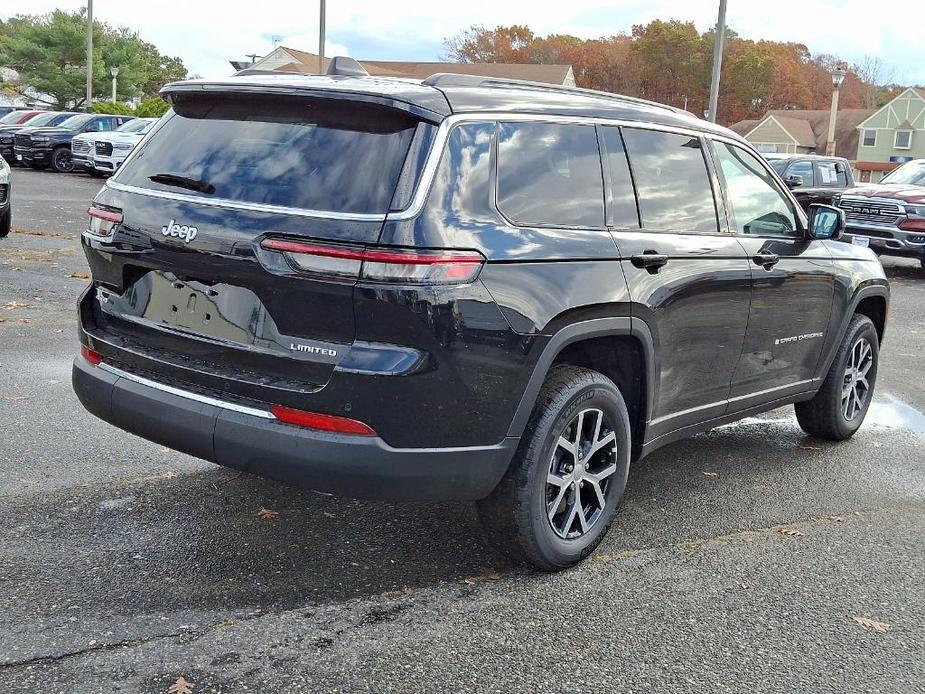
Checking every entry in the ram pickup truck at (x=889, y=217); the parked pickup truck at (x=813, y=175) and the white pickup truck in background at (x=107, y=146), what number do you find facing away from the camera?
0

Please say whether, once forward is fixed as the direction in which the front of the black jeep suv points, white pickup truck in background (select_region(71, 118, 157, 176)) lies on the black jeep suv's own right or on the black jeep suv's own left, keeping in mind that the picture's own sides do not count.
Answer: on the black jeep suv's own left

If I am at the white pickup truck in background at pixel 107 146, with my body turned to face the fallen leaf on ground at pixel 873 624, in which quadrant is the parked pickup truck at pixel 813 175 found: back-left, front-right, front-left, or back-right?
front-left

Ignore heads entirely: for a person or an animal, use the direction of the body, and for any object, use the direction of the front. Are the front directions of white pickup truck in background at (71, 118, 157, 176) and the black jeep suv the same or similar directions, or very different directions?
very different directions

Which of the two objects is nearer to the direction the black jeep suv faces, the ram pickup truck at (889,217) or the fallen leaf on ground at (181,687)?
the ram pickup truck

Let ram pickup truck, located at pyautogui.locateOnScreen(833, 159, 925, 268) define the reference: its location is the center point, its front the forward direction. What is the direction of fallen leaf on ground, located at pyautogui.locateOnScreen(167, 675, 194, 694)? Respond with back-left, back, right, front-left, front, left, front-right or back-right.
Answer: front-left

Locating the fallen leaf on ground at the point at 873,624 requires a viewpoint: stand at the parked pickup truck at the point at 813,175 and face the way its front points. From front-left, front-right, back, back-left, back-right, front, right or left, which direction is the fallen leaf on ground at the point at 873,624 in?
front-left

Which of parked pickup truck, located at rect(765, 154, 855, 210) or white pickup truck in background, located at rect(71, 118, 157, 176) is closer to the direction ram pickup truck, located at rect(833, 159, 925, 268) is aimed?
the white pickup truck in background

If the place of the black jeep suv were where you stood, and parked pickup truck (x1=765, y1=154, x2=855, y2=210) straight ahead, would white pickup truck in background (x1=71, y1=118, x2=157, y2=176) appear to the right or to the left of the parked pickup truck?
left

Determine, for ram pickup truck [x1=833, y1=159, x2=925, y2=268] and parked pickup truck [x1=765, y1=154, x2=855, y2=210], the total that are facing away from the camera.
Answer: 0

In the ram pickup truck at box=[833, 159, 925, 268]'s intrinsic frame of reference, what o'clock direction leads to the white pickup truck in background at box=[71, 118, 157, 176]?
The white pickup truck in background is roughly at 2 o'clock from the ram pickup truck.
